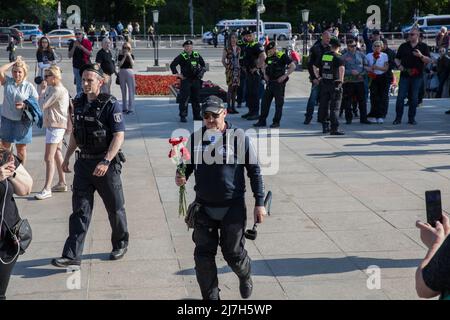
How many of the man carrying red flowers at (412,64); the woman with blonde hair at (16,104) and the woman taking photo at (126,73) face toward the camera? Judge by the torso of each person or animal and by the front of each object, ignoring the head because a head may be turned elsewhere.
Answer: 3

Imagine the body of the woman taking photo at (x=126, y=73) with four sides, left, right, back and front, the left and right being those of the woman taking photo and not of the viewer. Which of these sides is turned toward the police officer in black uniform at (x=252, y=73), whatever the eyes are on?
left

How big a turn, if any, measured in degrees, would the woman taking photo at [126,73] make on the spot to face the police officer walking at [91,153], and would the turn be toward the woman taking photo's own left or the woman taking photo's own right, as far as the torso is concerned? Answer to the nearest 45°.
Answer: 0° — they already face them

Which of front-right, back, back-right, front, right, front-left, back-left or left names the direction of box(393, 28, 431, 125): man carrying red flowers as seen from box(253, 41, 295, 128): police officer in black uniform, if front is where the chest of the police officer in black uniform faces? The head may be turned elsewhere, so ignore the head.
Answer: back-left

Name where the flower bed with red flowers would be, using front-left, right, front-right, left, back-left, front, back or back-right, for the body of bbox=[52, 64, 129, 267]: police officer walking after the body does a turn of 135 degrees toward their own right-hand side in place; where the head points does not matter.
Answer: front

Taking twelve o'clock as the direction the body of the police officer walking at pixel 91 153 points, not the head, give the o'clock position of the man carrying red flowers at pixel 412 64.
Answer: The man carrying red flowers is roughly at 6 o'clock from the police officer walking.

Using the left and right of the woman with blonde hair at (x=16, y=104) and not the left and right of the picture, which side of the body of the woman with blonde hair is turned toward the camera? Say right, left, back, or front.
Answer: front

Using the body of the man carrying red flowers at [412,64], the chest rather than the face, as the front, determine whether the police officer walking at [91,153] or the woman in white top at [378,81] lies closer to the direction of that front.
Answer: the police officer walking

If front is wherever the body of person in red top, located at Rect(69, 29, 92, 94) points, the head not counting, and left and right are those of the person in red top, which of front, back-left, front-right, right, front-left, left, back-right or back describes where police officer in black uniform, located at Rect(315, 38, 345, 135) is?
left

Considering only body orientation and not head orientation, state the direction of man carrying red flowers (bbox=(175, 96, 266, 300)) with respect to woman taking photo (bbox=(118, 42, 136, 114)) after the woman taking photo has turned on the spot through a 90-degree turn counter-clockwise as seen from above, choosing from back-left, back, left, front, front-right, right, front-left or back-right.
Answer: right

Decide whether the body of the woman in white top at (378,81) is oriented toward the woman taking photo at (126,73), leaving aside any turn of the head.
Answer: no

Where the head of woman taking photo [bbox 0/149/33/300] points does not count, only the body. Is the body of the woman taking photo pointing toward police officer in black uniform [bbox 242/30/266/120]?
no

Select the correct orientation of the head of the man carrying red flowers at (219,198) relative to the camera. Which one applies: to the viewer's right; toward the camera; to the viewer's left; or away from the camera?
toward the camera

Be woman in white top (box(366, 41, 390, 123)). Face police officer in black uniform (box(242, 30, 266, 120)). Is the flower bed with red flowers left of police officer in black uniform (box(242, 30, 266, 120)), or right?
right

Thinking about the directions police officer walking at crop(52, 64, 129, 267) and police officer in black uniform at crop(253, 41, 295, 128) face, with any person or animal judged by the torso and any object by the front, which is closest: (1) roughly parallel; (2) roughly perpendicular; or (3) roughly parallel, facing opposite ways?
roughly parallel

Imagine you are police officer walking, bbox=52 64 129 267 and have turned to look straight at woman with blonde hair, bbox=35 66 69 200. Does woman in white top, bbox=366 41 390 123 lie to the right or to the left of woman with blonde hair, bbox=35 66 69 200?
right

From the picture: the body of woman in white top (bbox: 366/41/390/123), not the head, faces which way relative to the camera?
toward the camera
